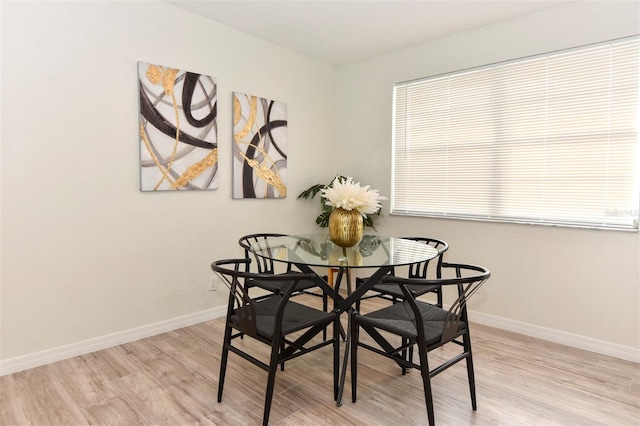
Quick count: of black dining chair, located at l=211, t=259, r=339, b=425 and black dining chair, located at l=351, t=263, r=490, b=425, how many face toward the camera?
0

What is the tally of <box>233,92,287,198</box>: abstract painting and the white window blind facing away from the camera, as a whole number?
0

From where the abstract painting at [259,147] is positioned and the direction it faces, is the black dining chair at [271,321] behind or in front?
in front

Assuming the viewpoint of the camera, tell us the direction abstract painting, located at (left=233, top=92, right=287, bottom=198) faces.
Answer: facing the viewer and to the right of the viewer

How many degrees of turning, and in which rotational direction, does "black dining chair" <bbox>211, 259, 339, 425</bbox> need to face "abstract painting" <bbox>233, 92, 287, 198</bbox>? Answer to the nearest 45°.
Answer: approximately 45° to its left

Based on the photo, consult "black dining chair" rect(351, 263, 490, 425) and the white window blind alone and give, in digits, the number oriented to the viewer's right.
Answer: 0

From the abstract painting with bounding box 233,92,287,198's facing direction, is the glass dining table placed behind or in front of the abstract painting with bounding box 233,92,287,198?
in front

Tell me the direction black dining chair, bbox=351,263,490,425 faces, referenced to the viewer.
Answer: facing away from the viewer and to the left of the viewer

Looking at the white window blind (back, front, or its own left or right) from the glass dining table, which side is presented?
front

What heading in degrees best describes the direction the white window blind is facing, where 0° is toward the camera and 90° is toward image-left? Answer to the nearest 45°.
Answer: approximately 45°

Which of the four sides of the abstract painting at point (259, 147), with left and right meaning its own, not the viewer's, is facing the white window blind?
front

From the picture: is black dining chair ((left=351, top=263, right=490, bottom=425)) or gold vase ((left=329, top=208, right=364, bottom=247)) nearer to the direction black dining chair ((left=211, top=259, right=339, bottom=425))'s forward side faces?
the gold vase
